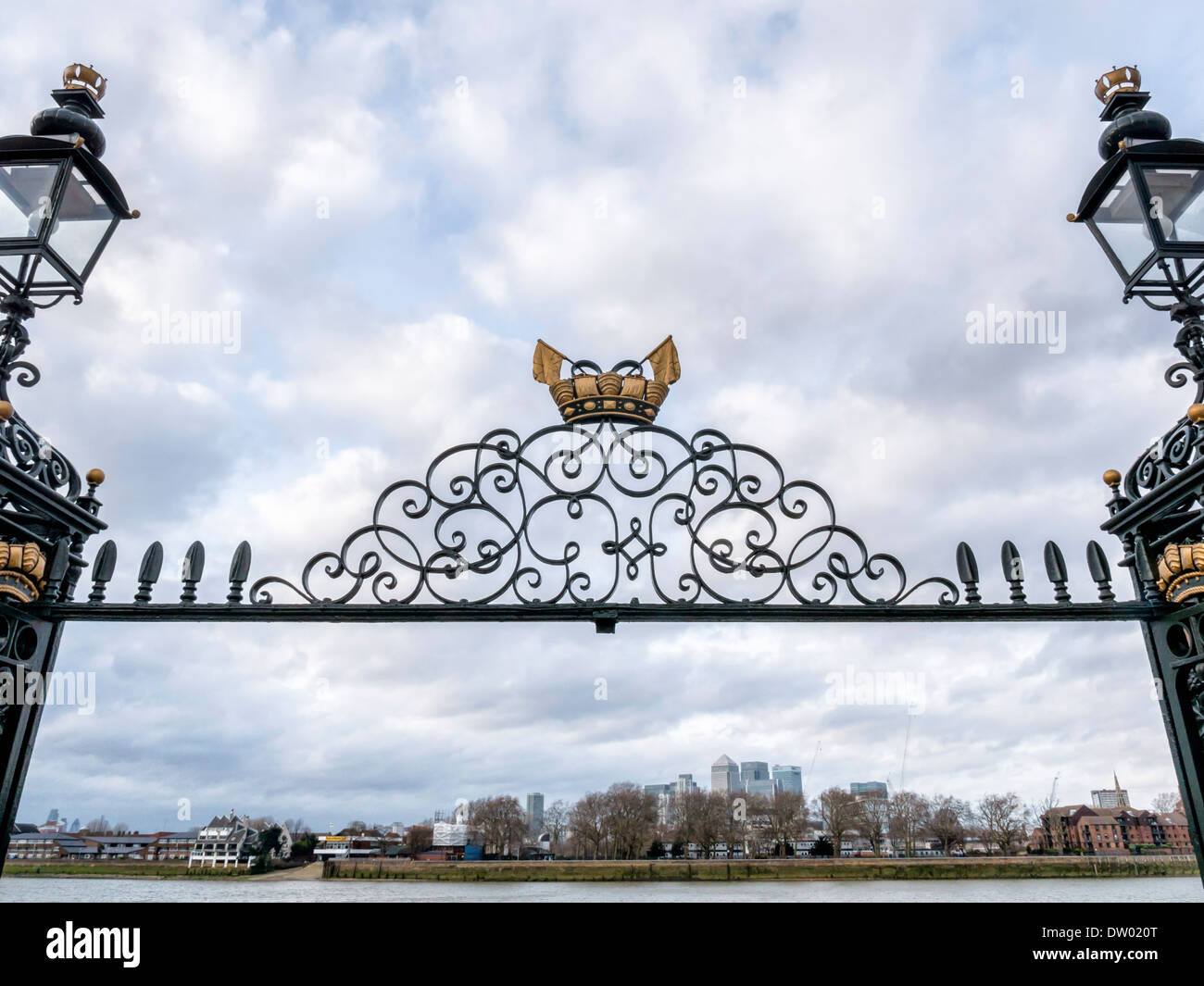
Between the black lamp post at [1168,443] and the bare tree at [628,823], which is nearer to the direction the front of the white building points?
the black lamp post

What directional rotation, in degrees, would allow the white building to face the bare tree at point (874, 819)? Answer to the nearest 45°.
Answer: approximately 135° to its left

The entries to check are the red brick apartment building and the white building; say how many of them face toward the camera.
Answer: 2

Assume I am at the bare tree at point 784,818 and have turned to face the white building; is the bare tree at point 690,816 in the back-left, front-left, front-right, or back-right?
front-right

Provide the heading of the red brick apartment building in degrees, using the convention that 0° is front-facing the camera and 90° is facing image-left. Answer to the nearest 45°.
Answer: approximately 0°

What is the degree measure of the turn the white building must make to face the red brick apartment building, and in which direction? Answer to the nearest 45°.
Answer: approximately 90° to its left

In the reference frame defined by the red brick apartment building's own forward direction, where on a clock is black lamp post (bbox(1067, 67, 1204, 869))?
The black lamp post is roughly at 12 o'clock from the red brick apartment building.

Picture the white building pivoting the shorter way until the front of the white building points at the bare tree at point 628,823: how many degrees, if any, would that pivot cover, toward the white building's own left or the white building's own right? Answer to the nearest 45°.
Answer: approximately 135° to the white building's own left

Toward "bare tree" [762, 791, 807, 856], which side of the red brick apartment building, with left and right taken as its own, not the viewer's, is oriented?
right

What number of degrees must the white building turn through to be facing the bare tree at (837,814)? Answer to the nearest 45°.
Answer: approximately 135° to its left

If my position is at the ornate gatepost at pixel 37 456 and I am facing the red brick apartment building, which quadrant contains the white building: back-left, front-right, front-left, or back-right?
front-left

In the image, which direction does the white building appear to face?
toward the camera
